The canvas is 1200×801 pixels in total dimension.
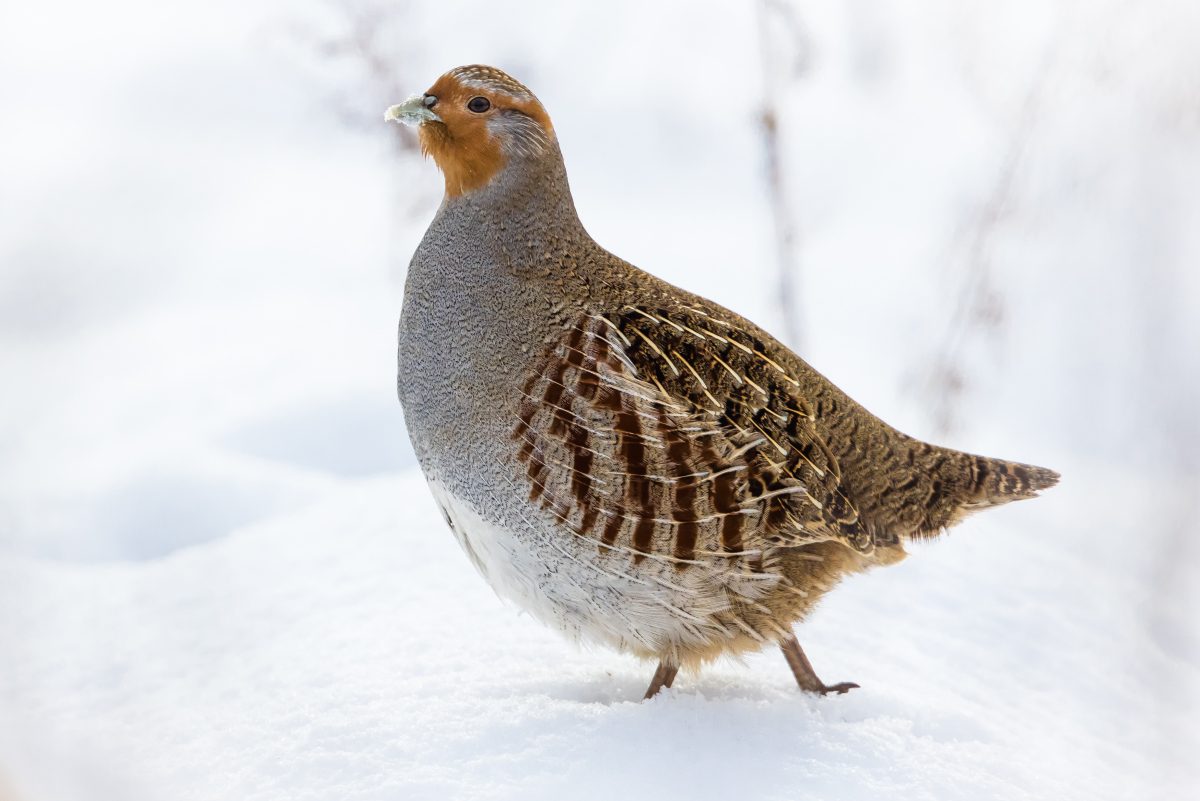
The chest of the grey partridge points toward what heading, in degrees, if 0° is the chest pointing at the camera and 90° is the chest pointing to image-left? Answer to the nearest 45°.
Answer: approximately 90°
